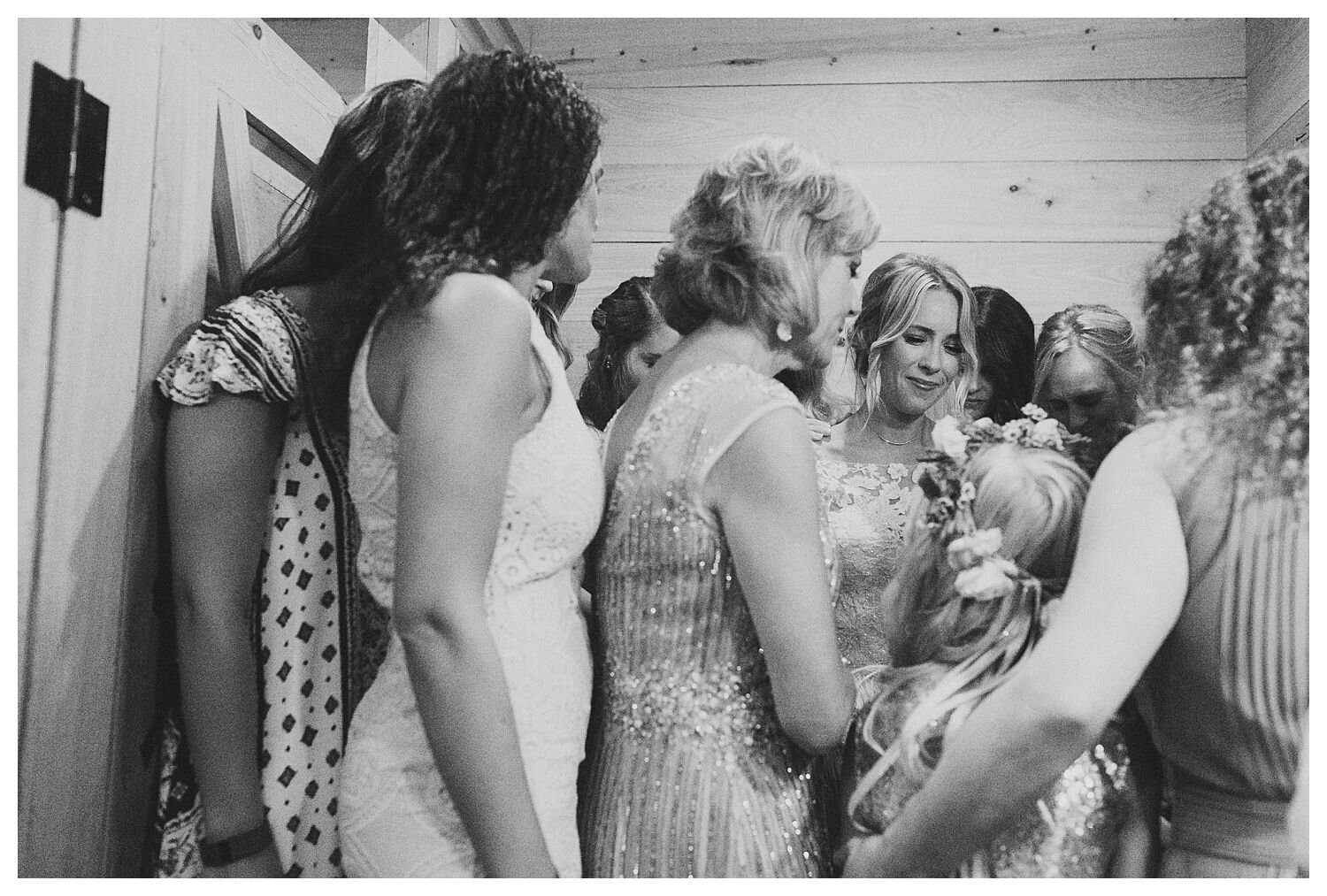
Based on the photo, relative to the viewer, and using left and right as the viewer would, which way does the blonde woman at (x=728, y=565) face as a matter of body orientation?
facing away from the viewer and to the right of the viewer

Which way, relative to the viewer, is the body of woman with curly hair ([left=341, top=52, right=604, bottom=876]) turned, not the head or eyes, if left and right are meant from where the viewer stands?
facing to the right of the viewer

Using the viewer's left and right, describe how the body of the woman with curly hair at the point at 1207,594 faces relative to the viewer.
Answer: facing away from the viewer and to the left of the viewer

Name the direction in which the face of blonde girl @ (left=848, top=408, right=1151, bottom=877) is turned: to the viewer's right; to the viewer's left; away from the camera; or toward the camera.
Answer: away from the camera

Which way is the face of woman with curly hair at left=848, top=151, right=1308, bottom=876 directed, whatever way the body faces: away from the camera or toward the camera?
away from the camera

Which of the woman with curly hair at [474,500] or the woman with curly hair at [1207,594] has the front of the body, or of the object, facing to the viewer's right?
the woman with curly hair at [474,500]

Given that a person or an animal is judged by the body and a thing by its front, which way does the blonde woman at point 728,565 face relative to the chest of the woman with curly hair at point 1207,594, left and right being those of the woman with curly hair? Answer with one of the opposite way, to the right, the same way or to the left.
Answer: to the right
